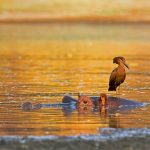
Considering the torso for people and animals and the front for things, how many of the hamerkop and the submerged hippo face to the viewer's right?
1

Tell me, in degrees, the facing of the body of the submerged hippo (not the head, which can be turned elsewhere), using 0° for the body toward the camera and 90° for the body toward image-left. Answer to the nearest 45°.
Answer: approximately 90°

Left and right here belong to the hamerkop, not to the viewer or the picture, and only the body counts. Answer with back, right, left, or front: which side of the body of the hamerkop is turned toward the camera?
right

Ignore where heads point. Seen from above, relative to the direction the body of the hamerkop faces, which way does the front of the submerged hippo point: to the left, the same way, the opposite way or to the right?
the opposite way

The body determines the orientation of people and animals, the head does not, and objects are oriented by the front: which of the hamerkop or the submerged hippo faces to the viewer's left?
the submerged hippo
